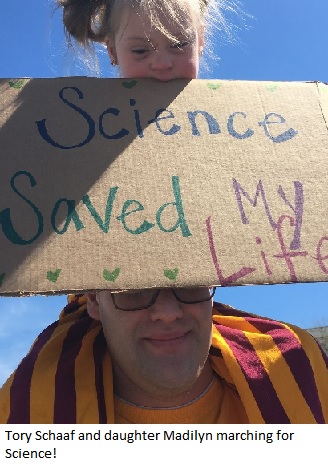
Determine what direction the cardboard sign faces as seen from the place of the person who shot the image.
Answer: facing the viewer
